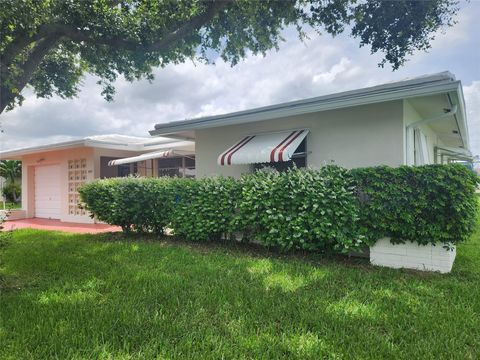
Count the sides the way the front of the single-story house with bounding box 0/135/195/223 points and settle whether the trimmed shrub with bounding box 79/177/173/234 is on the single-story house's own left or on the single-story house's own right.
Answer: on the single-story house's own left

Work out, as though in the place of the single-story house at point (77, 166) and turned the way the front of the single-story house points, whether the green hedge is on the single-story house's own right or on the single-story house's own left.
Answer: on the single-story house's own left

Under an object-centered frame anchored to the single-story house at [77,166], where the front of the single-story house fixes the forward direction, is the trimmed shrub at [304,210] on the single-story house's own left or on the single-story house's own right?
on the single-story house's own left

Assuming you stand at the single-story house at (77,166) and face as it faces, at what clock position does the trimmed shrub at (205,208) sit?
The trimmed shrub is roughly at 10 o'clock from the single-story house.

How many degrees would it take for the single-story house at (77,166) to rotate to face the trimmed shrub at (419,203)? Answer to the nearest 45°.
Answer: approximately 90° to its left

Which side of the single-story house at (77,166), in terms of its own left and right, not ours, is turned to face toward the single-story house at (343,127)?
left

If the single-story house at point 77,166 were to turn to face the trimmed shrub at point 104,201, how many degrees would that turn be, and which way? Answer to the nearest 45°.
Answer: approximately 45° to its left

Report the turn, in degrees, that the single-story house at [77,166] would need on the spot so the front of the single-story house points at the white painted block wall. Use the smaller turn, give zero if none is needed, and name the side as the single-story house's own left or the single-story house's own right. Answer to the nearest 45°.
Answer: approximately 90° to the single-story house's own left

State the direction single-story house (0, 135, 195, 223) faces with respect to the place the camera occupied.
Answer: facing the viewer and to the left of the viewer
